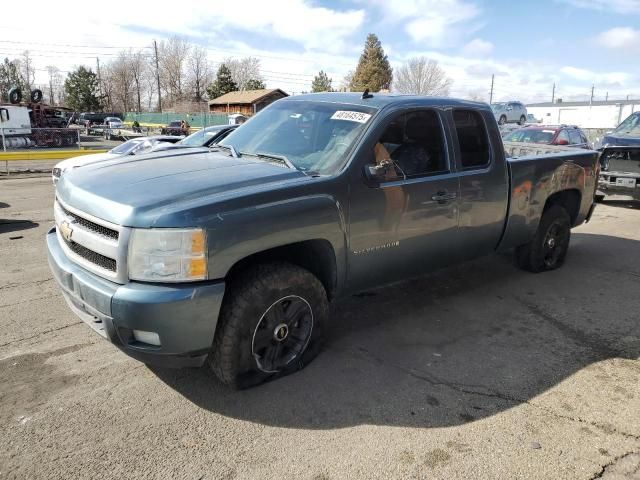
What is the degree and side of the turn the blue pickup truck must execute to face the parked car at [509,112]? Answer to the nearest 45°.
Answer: approximately 135° to its right

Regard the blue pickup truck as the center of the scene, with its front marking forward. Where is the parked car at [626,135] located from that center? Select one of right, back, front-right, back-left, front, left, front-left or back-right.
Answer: back

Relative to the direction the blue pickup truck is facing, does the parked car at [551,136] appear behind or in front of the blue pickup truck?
behind

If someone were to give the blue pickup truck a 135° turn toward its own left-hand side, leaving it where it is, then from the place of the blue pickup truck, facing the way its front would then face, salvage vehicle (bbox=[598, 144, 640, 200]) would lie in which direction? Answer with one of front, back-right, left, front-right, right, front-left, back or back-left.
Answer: front-left

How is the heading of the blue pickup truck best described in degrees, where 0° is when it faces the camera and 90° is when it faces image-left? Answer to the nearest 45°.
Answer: approximately 45°

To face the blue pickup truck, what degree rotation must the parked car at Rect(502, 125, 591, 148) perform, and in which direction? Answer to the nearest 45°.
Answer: approximately 45° to its left
